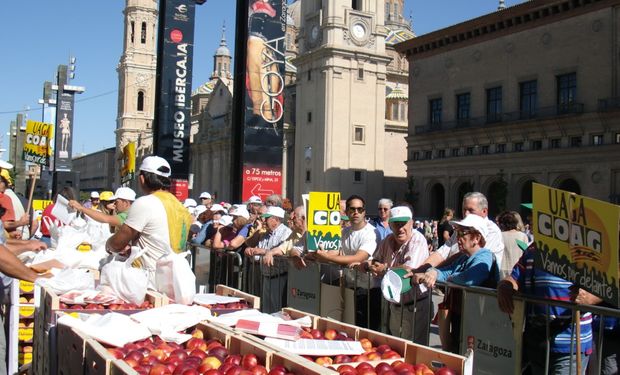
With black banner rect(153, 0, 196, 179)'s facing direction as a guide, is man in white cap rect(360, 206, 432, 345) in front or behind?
in front

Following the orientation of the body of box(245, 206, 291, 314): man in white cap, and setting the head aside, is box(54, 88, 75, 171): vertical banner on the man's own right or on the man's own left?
on the man's own right

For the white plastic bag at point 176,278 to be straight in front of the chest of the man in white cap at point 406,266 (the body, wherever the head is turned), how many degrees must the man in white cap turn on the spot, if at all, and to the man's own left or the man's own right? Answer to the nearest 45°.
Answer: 0° — they already face it

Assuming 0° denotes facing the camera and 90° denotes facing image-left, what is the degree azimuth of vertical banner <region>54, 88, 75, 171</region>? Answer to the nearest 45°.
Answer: approximately 0°

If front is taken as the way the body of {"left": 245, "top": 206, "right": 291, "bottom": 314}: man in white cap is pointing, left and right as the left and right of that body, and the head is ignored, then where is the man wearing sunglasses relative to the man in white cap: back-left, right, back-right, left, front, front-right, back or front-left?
left

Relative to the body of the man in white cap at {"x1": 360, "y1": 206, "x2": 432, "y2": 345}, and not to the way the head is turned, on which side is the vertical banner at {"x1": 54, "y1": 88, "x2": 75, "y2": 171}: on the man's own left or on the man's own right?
on the man's own right

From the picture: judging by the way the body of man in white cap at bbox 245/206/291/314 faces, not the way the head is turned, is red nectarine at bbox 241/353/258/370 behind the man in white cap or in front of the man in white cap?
in front
